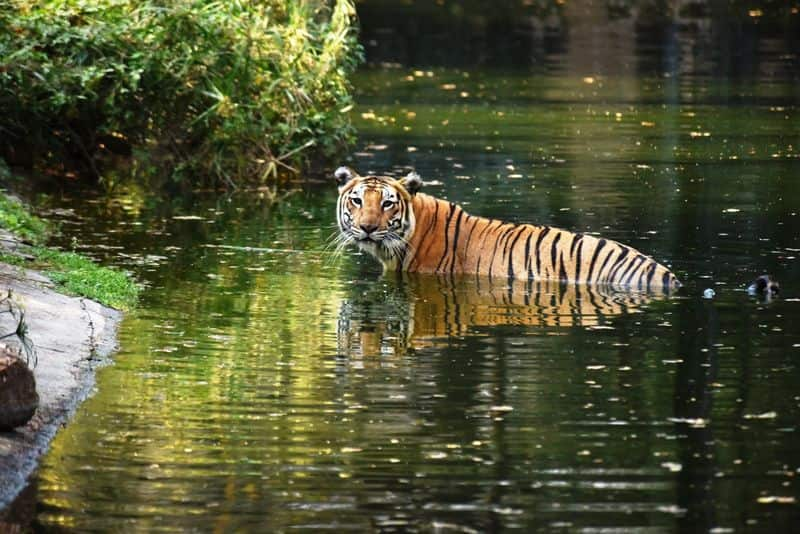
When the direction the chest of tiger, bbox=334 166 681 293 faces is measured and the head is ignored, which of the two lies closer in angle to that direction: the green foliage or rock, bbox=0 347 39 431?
the green foliage

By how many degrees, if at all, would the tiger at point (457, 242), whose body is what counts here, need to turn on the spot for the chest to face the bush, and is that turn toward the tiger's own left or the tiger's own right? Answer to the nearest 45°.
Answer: approximately 45° to the tiger's own right

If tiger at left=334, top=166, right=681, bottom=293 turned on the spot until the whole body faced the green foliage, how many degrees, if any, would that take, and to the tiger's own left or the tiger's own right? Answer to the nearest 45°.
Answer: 0° — it already faces it

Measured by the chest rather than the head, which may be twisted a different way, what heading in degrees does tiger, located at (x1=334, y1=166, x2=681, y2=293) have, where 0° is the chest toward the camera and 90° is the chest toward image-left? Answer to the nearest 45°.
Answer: approximately 90°
